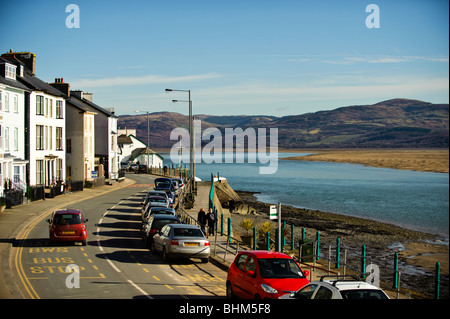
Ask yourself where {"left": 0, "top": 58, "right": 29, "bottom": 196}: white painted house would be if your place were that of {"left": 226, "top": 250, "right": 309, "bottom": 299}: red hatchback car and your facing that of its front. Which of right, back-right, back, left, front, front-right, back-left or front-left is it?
back

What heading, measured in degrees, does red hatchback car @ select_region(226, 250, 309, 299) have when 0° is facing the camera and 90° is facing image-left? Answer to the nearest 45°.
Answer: approximately 315°

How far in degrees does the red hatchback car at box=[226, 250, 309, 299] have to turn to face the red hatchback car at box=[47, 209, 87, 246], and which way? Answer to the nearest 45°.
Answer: approximately 180°

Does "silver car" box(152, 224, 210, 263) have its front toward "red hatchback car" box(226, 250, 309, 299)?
no

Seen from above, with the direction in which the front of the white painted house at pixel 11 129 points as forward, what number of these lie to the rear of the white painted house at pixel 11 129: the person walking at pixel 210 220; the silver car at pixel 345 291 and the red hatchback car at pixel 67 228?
0

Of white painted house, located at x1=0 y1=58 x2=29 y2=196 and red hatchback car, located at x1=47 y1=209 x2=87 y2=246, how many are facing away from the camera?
1

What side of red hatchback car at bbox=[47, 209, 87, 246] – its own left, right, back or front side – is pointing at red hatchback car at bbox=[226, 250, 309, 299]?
back

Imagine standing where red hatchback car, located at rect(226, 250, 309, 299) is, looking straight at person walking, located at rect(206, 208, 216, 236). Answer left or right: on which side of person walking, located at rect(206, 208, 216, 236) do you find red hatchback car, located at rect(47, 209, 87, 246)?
left

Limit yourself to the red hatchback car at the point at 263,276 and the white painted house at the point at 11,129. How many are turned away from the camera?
0

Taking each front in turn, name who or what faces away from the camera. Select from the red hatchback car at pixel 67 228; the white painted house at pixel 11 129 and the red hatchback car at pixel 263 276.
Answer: the red hatchback car at pixel 67 228

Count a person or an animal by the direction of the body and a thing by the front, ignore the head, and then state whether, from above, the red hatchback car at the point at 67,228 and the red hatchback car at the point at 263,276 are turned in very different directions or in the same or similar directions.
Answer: very different directions

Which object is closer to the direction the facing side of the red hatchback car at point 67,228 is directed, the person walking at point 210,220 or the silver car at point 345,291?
the person walking

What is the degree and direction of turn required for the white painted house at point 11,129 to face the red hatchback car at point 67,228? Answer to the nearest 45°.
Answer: approximately 45° to its right

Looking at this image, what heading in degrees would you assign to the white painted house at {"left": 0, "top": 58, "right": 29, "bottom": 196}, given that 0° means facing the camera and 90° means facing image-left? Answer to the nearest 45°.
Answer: approximately 315°

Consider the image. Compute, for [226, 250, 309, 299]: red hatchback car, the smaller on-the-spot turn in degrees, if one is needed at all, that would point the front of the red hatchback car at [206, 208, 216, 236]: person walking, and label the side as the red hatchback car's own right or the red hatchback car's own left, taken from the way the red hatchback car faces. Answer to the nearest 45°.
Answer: approximately 135° to the red hatchback car's own left

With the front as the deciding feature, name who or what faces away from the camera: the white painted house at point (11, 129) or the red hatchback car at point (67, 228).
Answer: the red hatchback car

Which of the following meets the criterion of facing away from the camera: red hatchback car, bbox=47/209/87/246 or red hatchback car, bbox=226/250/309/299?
red hatchback car, bbox=47/209/87/246

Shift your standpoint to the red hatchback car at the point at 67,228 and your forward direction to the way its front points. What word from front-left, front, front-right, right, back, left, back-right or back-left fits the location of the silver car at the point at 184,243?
back-right

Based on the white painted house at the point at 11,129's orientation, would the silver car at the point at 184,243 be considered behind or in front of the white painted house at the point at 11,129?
in front
